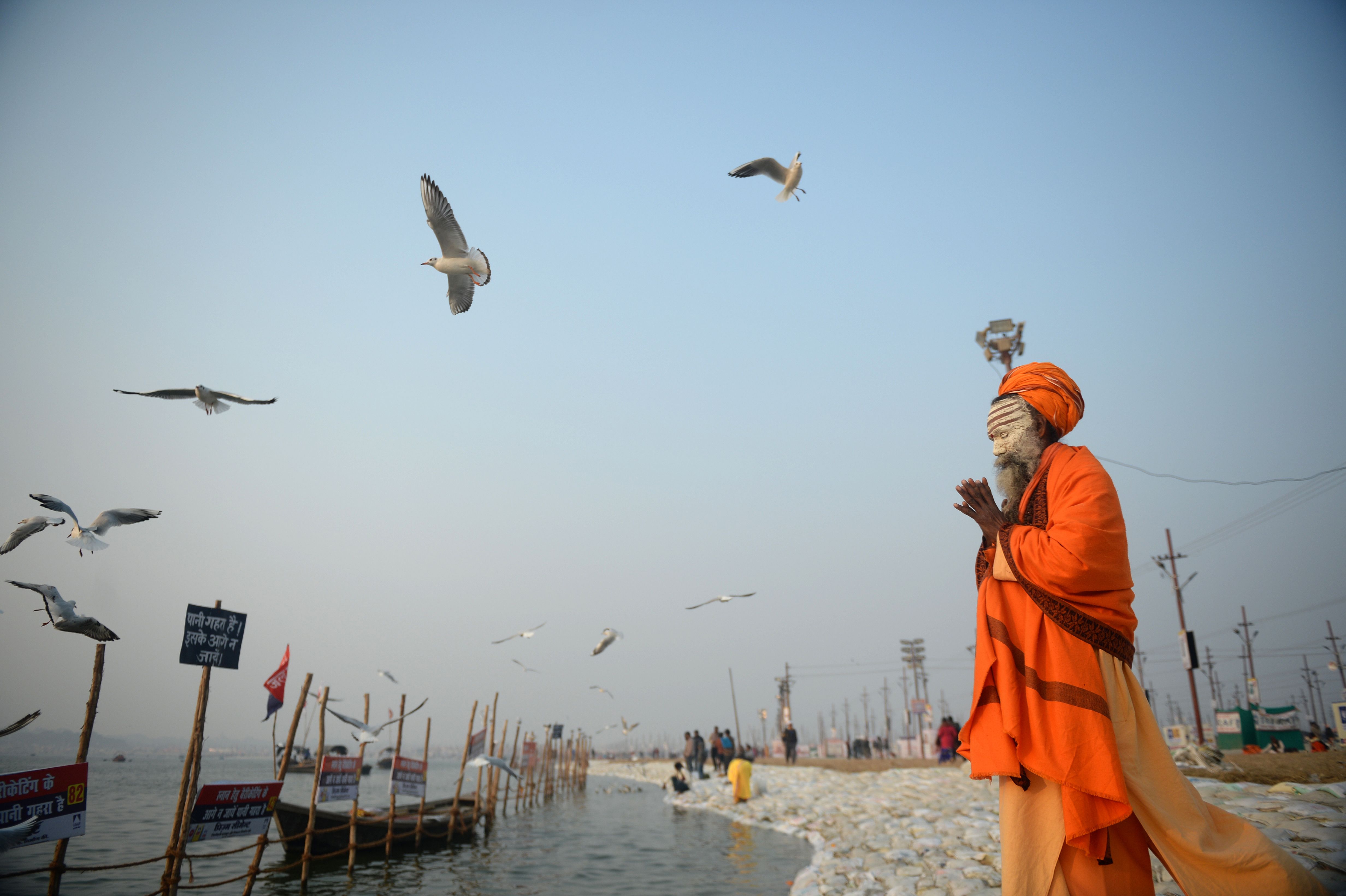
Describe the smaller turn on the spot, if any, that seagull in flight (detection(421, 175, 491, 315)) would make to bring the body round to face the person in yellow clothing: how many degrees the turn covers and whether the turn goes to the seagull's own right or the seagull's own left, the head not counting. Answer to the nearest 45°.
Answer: approximately 135° to the seagull's own right

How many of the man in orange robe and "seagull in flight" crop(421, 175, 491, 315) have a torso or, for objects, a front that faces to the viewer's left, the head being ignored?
2

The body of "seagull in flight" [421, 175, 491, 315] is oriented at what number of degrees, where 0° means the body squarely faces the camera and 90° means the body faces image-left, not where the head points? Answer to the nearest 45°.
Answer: approximately 90°

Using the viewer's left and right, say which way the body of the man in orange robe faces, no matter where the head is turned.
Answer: facing to the left of the viewer

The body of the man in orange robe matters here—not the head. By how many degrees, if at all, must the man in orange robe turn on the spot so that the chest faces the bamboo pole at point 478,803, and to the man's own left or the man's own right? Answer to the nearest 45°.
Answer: approximately 45° to the man's own right

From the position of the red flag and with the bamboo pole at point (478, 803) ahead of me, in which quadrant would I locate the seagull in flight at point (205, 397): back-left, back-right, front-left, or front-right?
back-right
